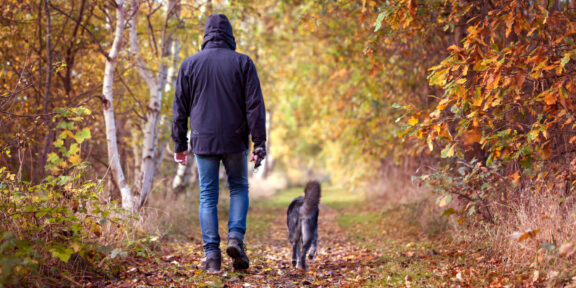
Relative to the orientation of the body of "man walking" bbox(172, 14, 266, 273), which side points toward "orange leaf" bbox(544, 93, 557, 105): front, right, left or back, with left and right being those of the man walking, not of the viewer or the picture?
right

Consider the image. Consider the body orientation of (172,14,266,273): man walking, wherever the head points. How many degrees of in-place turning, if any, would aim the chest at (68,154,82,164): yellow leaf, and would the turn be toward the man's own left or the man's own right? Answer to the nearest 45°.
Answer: approximately 90° to the man's own left

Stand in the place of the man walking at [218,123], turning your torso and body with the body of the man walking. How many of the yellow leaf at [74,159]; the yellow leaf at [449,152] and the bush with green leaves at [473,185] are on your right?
2

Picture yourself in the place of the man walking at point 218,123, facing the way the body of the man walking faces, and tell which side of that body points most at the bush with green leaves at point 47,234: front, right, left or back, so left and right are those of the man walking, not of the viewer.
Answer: left

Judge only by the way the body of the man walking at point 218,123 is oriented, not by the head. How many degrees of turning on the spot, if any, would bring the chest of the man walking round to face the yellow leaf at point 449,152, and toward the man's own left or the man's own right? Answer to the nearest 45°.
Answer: approximately 90° to the man's own right

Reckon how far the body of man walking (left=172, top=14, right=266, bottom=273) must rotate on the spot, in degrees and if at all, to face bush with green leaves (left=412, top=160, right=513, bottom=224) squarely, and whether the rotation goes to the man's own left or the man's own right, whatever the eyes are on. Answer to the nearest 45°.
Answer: approximately 90° to the man's own right

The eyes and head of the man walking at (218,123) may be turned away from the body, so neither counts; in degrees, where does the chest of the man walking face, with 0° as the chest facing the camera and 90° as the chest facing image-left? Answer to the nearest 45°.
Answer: approximately 180°
